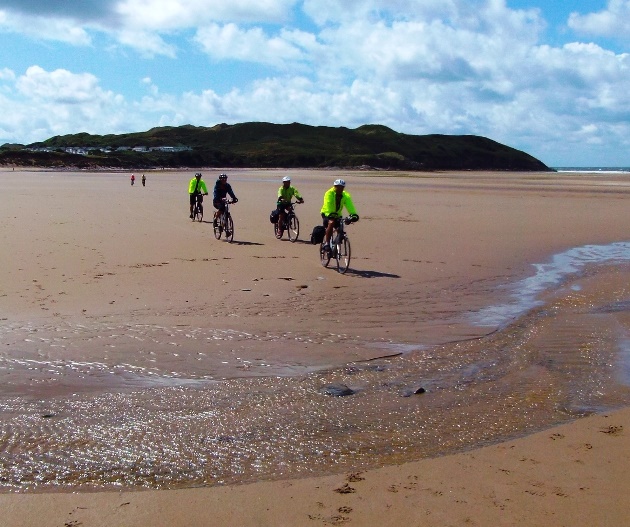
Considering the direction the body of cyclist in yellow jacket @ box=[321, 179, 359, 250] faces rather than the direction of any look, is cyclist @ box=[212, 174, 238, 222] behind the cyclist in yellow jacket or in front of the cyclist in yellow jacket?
behind

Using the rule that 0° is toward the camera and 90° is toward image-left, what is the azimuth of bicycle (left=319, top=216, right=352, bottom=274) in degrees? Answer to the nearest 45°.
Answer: approximately 315°

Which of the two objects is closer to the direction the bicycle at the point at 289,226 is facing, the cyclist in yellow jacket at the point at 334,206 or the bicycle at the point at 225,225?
the cyclist in yellow jacket

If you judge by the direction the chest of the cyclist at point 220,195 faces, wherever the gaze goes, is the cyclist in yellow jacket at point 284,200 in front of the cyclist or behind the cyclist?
in front
